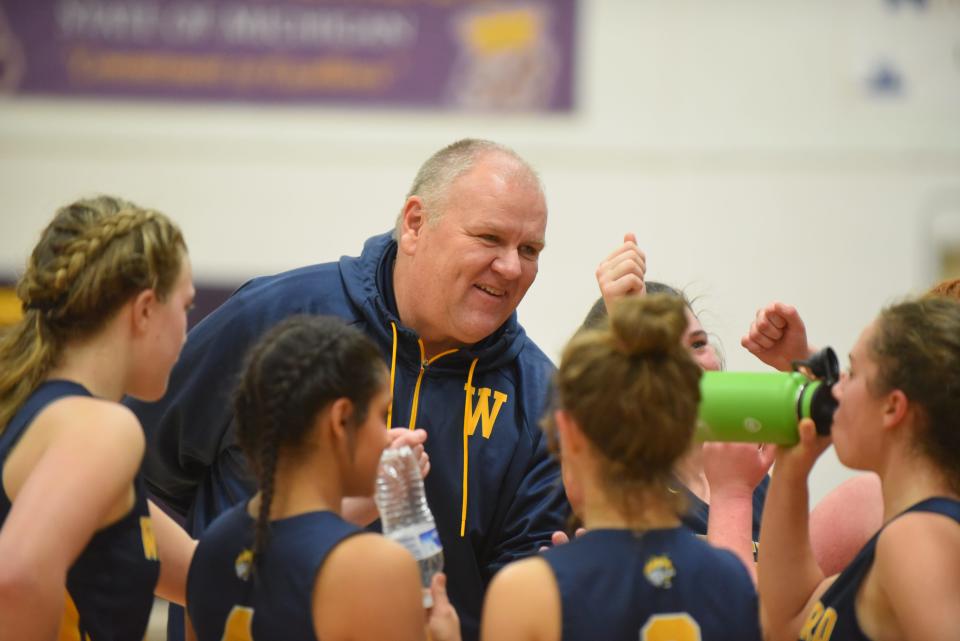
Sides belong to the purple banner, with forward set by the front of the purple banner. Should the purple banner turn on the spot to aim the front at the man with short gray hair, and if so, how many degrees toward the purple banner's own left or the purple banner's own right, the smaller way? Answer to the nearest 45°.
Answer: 0° — it already faces them

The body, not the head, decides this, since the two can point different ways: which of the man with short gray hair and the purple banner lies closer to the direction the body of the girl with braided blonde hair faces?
the man with short gray hair

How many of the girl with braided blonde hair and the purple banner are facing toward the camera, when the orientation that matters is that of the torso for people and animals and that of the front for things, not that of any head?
1

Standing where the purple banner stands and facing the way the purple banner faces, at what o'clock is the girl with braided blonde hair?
The girl with braided blonde hair is roughly at 12 o'clock from the purple banner.

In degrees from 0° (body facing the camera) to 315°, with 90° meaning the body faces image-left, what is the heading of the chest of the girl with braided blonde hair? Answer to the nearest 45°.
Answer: approximately 270°

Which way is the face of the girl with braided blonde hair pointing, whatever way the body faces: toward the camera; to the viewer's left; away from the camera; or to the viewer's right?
to the viewer's right

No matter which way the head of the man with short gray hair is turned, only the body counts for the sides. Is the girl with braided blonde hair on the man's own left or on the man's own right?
on the man's own right

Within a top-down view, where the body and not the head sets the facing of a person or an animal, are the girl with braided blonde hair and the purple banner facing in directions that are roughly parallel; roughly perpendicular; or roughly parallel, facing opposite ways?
roughly perpendicular

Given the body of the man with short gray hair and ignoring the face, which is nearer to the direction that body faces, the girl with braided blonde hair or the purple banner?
the girl with braided blonde hair

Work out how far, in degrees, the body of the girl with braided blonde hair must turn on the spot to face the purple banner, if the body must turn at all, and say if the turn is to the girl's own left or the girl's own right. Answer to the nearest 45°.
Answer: approximately 90° to the girl's own left
